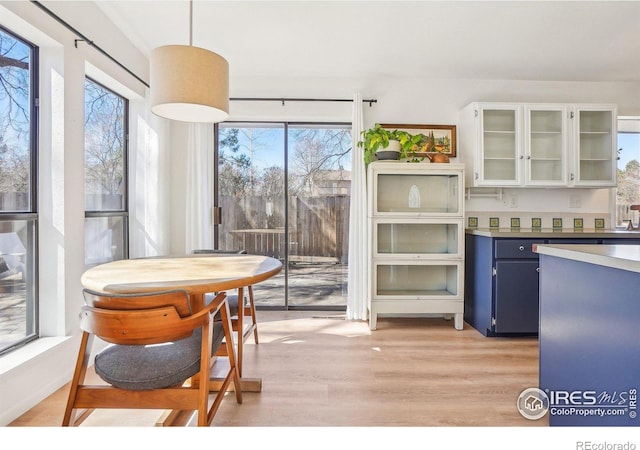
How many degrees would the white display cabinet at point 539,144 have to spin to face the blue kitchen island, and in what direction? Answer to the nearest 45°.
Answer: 0° — it already faces it

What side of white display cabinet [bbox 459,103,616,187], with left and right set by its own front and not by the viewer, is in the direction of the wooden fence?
back

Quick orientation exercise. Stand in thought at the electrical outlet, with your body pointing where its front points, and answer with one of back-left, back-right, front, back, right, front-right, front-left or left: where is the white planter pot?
front-right

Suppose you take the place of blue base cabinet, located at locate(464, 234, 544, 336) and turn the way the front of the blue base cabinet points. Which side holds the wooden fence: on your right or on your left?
on your right

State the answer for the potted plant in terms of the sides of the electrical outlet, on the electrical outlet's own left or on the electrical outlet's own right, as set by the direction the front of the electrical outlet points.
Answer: on the electrical outlet's own right

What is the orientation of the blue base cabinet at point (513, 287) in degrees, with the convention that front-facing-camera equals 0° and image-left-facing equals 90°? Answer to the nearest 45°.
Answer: approximately 0°

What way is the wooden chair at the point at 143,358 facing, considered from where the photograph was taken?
facing away from the viewer and to the right of the viewer

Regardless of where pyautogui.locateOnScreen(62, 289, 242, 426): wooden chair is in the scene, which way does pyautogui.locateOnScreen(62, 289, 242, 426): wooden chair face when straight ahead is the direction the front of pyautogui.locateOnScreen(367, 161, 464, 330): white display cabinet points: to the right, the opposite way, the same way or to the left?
the opposite way
